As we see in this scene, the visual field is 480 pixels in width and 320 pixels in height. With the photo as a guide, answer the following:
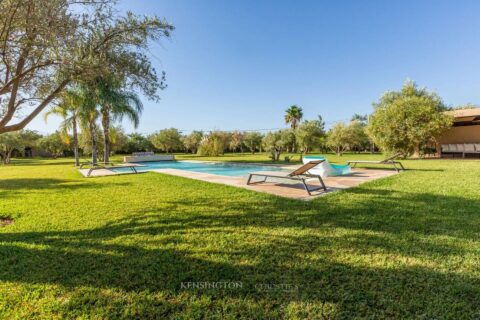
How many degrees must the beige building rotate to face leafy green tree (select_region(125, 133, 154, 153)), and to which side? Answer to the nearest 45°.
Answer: approximately 90° to its right

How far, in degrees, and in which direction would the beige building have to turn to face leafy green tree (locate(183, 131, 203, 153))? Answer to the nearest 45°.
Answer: approximately 90° to its right

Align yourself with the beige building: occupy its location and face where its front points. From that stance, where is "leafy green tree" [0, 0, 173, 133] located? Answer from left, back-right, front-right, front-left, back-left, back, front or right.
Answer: front

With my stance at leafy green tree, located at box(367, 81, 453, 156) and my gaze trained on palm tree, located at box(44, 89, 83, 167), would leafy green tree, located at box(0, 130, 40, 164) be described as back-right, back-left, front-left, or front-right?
front-right

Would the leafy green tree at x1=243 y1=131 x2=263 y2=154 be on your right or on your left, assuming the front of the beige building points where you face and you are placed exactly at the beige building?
on your right

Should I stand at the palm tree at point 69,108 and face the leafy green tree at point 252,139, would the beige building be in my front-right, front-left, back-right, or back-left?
front-right

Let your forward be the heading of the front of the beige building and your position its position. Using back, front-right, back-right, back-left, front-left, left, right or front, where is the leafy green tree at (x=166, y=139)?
right

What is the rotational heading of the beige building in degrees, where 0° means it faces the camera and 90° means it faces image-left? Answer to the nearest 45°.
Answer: approximately 0°

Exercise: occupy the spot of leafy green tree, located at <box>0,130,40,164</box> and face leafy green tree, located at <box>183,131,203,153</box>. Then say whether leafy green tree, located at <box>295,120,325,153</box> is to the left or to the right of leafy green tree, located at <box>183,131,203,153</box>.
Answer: right

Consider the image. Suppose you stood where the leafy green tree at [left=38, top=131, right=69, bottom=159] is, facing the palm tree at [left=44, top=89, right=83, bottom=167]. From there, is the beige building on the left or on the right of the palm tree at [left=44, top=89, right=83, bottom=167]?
left
